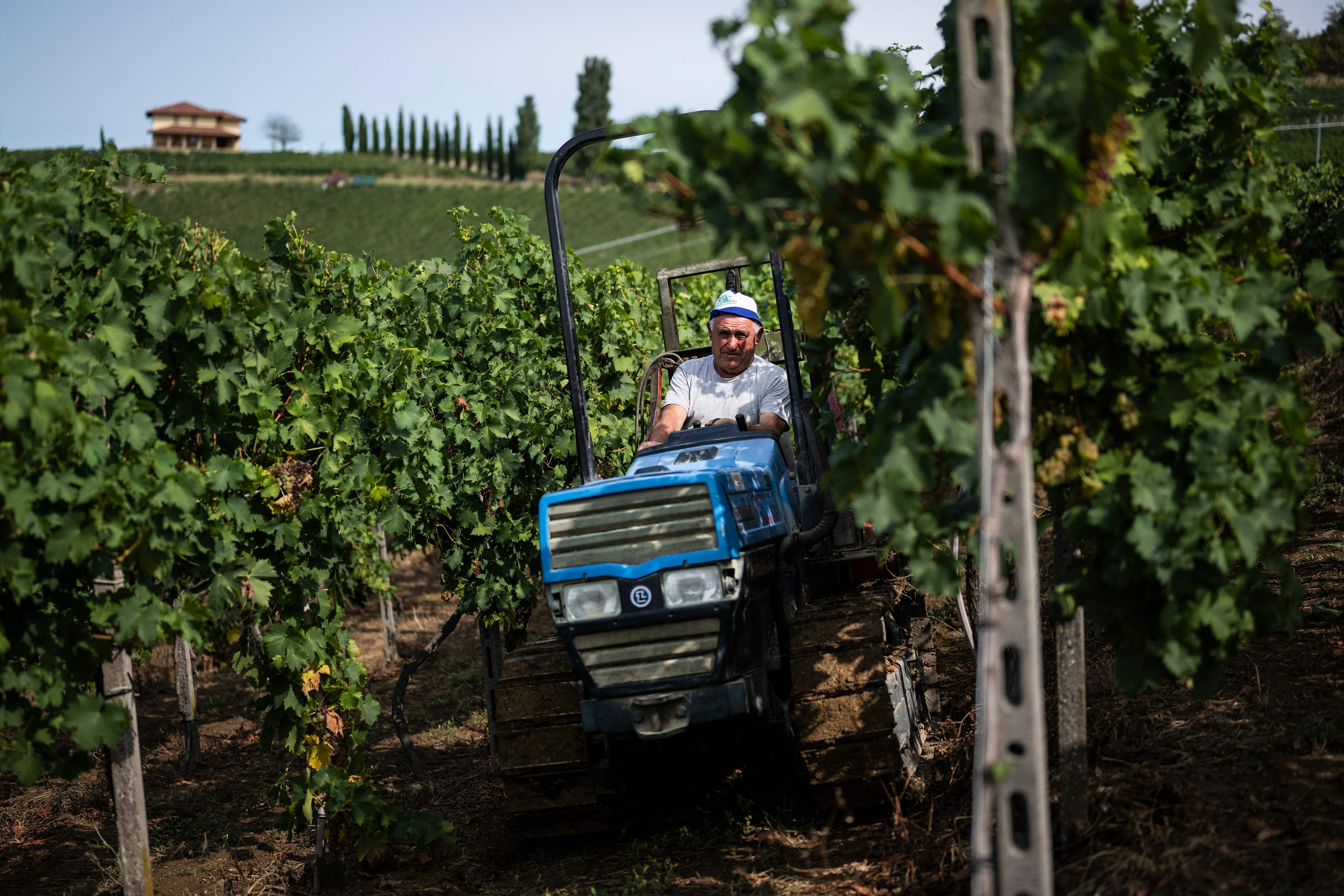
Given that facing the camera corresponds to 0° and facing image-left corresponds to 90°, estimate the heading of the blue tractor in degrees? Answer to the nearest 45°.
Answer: approximately 0°

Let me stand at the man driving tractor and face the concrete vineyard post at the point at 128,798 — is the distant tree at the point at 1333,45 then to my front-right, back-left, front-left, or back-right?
back-right

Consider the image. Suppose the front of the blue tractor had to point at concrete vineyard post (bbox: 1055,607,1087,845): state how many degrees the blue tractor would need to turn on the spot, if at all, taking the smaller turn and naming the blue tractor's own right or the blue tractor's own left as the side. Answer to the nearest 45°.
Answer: approximately 45° to the blue tractor's own left

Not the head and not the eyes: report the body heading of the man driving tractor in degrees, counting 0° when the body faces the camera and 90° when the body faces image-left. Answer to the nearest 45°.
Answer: approximately 0°

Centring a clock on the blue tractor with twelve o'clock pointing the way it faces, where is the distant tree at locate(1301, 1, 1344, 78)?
The distant tree is roughly at 7 o'clock from the blue tractor.

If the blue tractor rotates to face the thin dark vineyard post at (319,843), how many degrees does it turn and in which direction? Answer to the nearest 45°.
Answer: approximately 90° to its right

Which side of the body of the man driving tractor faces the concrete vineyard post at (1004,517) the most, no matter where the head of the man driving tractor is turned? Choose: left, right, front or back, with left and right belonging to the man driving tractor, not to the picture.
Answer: front

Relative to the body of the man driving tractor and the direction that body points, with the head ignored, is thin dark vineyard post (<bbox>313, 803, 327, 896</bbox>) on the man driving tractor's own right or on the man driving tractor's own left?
on the man driving tractor's own right

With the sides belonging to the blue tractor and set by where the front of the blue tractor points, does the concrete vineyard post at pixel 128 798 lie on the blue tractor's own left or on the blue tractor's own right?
on the blue tractor's own right

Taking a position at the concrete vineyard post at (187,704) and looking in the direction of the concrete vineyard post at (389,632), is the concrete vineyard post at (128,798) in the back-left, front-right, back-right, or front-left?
back-right
